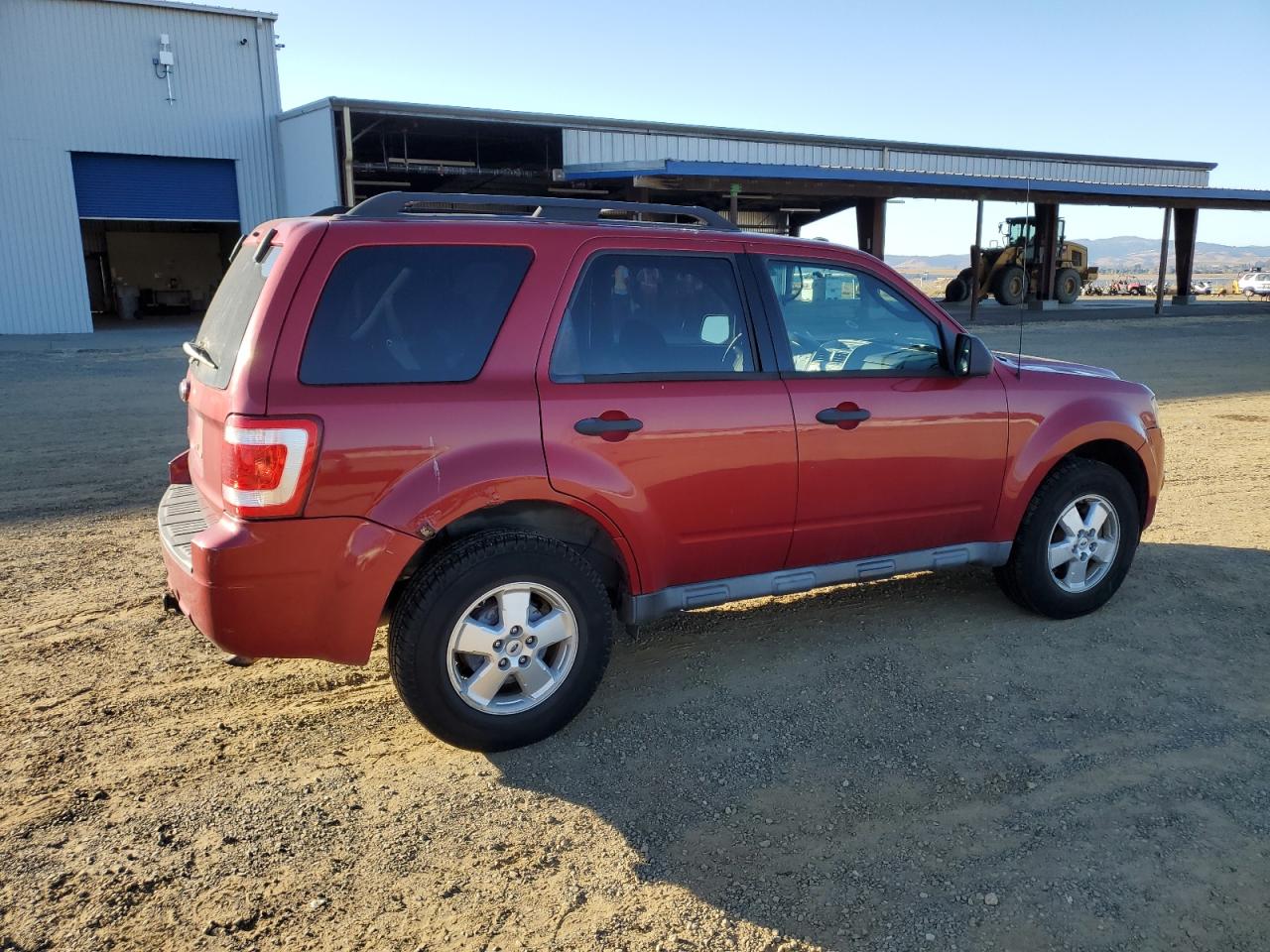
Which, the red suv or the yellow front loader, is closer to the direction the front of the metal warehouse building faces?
the red suv

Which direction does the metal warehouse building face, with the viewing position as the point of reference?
facing the viewer

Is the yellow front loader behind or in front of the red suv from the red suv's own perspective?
in front

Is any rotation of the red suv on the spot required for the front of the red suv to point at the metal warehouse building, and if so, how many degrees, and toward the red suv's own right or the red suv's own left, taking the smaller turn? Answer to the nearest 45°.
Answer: approximately 90° to the red suv's own left

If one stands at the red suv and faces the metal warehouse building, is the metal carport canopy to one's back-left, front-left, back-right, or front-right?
front-right

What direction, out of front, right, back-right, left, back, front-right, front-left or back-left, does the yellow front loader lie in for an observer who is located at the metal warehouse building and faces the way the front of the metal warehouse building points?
left

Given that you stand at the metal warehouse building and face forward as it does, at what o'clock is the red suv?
The red suv is roughly at 12 o'clock from the metal warehouse building.

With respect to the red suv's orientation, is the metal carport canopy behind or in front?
in front

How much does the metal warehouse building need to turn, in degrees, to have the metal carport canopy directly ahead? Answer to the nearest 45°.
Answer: approximately 45° to its left

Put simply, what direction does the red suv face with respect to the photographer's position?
facing away from the viewer and to the right of the viewer

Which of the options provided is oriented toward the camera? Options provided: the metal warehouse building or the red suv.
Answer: the metal warehouse building

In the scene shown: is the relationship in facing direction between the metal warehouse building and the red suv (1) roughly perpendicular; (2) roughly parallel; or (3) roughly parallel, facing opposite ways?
roughly perpendicular

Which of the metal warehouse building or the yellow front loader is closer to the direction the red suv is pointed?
the yellow front loader

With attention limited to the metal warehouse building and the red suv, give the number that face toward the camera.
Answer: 1

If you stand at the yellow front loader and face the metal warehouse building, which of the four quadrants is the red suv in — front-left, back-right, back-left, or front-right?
front-left
